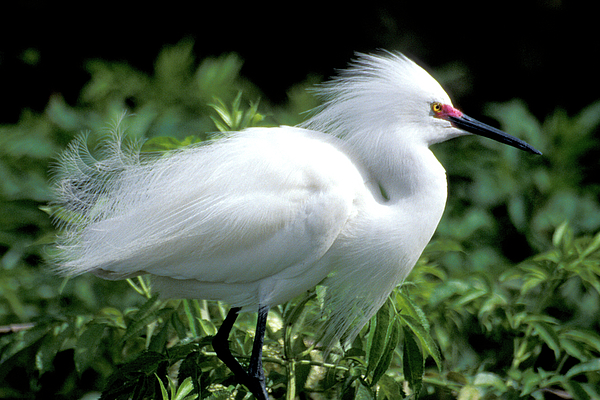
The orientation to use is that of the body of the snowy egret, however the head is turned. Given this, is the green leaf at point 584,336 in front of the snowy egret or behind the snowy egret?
in front

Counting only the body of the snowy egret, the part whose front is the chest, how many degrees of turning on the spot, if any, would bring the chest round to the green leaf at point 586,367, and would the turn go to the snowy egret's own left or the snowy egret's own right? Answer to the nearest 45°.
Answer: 0° — it already faces it

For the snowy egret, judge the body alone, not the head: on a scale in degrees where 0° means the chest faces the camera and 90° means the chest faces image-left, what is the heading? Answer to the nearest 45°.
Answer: approximately 270°
